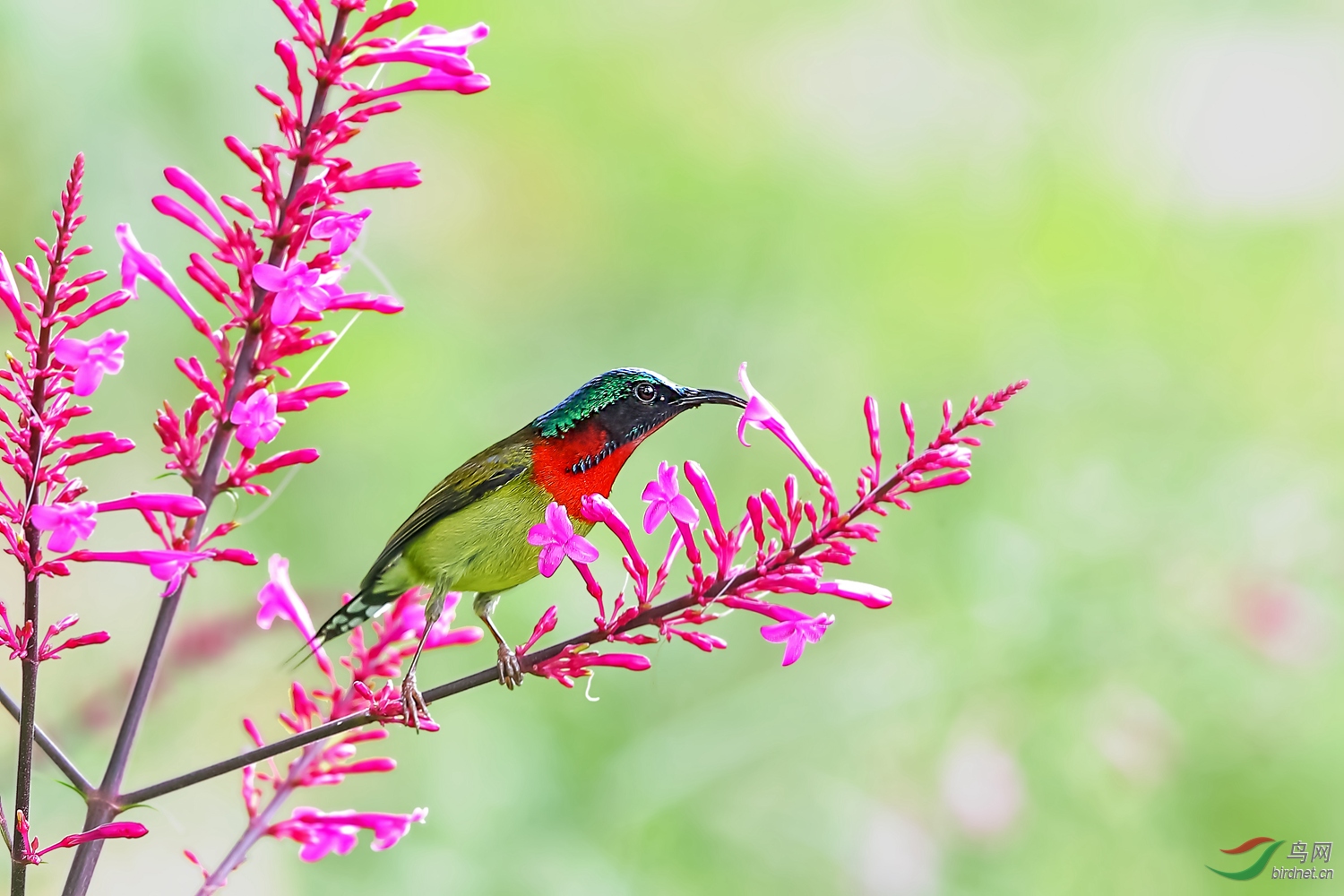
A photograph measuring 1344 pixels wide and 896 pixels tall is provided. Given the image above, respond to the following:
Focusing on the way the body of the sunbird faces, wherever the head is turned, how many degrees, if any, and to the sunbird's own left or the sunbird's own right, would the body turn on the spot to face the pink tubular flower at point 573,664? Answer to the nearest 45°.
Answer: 0° — it already faces it

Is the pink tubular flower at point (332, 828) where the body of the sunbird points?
no

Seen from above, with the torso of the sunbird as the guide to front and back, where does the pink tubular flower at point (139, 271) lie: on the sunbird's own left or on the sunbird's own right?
on the sunbird's own right

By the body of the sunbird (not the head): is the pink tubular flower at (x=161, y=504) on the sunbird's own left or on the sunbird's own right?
on the sunbird's own right

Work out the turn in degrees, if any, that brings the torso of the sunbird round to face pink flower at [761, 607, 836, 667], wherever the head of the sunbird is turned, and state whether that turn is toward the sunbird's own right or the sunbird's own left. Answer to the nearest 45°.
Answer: approximately 45° to the sunbird's own right

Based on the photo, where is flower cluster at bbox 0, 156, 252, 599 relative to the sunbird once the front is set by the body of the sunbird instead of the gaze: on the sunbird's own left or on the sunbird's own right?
on the sunbird's own right

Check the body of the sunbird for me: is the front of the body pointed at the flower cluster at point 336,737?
no

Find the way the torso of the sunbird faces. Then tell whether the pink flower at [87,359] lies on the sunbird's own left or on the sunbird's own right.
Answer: on the sunbird's own right

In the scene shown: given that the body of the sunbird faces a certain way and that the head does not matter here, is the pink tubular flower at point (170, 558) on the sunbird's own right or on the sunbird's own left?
on the sunbird's own right

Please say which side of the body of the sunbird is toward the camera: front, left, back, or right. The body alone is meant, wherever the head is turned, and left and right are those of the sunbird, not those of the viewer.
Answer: right

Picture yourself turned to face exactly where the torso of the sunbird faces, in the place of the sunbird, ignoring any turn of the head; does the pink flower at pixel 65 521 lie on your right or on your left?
on your right
